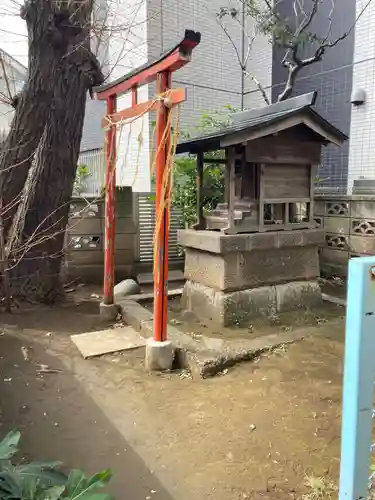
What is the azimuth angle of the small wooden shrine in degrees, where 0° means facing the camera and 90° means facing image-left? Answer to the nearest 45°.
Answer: approximately 45°

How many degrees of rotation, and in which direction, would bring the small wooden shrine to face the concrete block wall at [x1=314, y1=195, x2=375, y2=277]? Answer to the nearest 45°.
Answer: approximately 180°

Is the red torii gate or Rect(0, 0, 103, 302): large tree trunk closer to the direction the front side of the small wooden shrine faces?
the red torii gate

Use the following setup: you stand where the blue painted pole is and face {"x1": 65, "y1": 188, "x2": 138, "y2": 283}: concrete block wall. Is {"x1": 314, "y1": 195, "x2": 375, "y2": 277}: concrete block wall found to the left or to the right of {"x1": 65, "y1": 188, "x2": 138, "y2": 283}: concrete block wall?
right

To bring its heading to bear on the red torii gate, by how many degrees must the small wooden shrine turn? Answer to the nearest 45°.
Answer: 0° — it already faces it

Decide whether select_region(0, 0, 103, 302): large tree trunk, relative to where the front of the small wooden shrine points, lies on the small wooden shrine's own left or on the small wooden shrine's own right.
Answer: on the small wooden shrine's own right

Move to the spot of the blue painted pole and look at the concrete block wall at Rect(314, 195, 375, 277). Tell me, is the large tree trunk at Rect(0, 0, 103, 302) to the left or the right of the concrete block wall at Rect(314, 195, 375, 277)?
left
